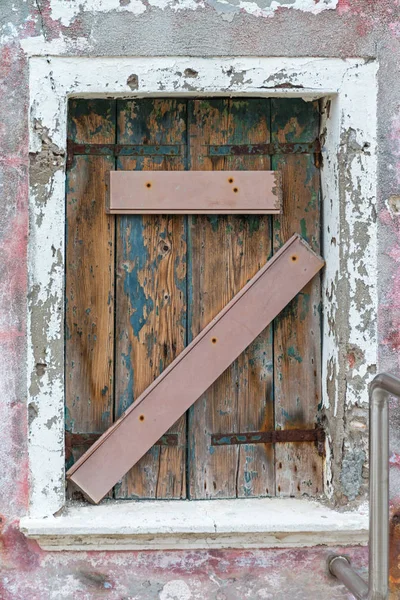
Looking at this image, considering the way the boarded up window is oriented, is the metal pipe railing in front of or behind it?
in front

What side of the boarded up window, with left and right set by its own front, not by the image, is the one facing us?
front

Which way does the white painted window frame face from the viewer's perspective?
toward the camera
